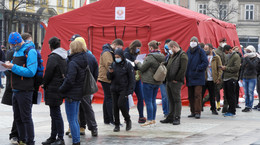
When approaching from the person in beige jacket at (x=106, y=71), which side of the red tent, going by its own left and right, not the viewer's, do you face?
front

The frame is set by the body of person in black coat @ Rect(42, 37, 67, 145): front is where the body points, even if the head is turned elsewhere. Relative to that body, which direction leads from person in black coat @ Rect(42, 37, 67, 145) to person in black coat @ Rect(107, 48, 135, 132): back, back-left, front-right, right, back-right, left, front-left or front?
right

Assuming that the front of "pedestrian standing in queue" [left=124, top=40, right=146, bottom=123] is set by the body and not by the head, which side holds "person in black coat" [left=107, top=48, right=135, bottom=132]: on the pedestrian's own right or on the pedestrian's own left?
on the pedestrian's own right
